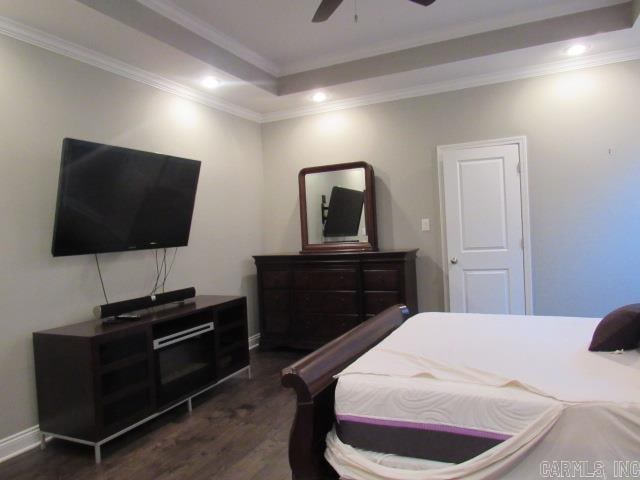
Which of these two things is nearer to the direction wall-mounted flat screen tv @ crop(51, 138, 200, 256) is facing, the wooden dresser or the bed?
the bed

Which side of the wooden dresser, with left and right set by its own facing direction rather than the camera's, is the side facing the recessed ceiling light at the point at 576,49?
left

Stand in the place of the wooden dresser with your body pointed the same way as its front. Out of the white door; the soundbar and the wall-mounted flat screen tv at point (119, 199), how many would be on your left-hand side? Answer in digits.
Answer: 1

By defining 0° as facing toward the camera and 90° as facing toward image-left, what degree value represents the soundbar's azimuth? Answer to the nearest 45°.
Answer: approximately 315°

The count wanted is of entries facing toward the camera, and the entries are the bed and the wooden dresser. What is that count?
1

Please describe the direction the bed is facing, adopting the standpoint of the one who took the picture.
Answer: facing to the left of the viewer

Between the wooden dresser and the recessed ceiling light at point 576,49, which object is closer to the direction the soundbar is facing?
the recessed ceiling light

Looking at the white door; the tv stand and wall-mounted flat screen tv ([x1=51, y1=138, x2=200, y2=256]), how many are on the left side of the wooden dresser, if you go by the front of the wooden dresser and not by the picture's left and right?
1

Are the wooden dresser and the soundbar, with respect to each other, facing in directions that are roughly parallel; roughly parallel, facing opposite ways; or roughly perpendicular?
roughly perpendicular

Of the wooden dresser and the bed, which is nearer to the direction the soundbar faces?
the bed

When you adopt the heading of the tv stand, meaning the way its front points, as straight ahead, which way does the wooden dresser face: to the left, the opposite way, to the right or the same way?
to the right
